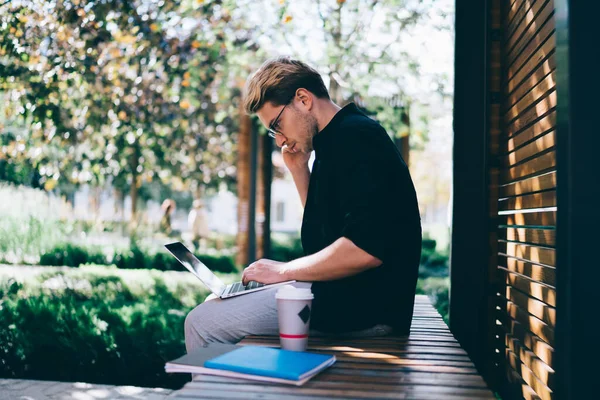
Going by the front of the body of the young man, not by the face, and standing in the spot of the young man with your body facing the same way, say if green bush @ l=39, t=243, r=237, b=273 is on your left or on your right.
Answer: on your right

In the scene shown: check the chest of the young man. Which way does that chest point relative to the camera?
to the viewer's left

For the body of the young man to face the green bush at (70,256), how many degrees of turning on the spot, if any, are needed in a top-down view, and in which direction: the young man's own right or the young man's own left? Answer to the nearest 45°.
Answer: approximately 45° to the young man's own right

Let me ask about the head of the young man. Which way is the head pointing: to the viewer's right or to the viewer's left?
to the viewer's left

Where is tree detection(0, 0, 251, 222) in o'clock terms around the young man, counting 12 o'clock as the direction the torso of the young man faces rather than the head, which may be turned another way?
The tree is roughly at 2 o'clock from the young man.

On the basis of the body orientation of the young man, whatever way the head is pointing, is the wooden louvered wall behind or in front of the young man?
behind

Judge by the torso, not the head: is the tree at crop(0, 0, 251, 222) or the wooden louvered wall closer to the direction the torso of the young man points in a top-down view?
the tree
